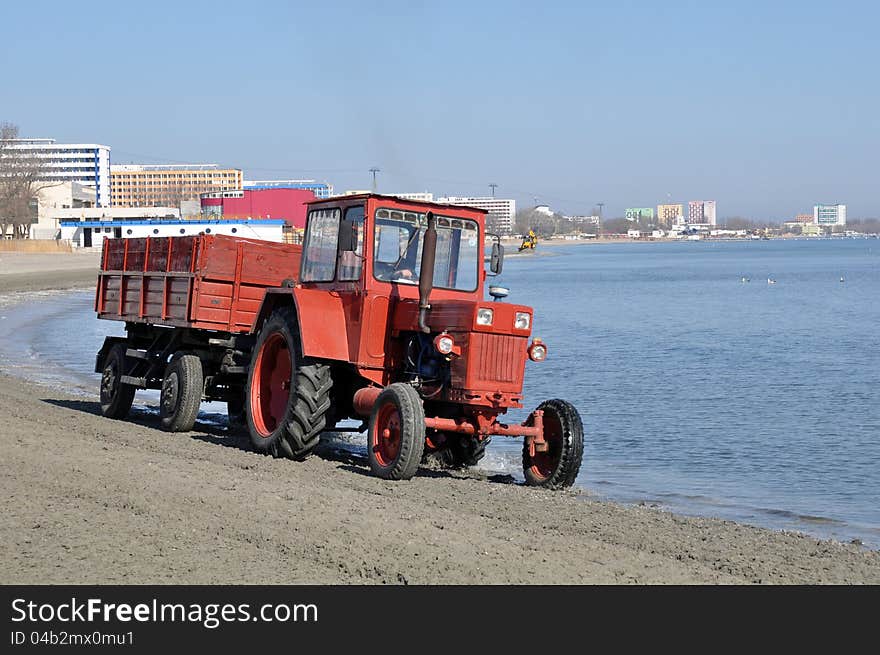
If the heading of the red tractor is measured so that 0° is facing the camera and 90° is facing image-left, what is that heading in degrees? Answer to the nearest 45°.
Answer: approximately 315°
